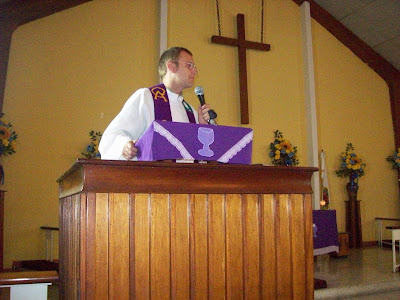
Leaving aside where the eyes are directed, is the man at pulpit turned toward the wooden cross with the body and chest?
no

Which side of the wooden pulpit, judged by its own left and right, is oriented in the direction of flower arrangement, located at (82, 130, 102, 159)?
back

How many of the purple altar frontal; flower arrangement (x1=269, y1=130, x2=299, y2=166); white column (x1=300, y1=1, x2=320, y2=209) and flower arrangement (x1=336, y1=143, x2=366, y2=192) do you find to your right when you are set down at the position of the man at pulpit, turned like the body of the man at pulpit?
0

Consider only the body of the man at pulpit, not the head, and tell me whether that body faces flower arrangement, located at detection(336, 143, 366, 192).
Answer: no

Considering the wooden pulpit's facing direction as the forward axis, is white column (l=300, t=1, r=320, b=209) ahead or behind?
behind

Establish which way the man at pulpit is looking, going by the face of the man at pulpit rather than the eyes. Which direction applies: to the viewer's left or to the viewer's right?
to the viewer's right

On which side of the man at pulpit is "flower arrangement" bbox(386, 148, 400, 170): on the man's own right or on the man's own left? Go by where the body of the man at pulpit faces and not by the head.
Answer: on the man's own left

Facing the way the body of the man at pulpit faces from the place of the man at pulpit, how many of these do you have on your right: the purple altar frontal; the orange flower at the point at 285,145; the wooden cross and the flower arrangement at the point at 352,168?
0

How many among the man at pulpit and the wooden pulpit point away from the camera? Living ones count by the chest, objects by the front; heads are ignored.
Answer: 0

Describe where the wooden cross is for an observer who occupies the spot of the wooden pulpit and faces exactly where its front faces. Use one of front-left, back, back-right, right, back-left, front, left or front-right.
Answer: back

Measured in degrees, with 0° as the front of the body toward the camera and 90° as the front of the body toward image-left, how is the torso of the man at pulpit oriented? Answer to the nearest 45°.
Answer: approximately 315°

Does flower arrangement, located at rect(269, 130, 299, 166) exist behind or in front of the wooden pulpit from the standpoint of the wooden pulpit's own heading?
behind

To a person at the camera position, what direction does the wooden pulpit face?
facing the viewer
